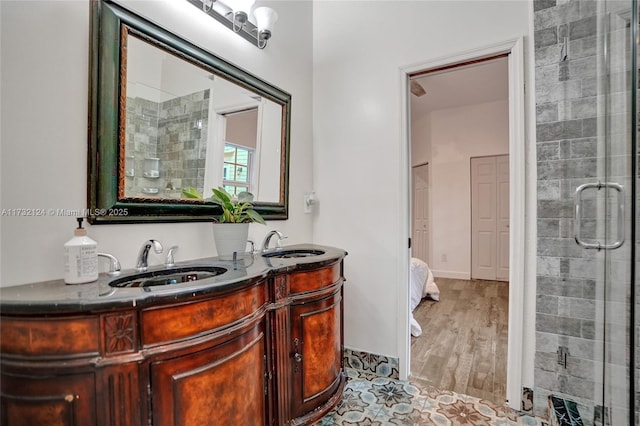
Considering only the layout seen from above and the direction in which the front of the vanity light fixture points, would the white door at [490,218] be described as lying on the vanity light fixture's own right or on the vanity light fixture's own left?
on the vanity light fixture's own left

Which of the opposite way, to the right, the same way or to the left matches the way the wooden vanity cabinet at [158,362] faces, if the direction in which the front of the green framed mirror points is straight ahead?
the same way

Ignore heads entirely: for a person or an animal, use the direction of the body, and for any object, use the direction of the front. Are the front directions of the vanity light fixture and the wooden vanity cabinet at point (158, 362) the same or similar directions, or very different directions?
same or similar directions

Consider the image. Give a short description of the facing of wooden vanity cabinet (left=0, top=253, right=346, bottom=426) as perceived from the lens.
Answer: facing the viewer and to the right of the viewer

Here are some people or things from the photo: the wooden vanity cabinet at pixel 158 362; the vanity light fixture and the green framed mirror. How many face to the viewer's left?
0

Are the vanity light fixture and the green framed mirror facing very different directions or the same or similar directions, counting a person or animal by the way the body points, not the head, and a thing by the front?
same or similar directions

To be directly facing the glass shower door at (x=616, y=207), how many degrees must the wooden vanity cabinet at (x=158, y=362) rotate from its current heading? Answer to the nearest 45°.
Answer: approximately 45° to its left

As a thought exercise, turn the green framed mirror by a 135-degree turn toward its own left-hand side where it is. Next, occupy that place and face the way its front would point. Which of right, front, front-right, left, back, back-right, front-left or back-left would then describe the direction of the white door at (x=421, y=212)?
front-right

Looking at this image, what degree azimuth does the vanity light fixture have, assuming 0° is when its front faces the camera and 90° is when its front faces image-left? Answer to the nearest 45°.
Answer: approximately 315°

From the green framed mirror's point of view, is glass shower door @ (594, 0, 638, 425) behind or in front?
in front
